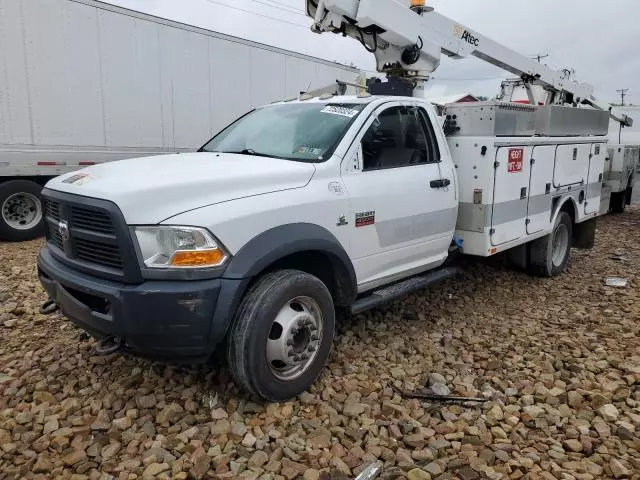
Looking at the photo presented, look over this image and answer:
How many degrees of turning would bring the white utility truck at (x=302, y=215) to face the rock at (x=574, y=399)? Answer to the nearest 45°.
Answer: approximately 135° to its left

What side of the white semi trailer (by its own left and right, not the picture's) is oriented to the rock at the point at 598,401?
right

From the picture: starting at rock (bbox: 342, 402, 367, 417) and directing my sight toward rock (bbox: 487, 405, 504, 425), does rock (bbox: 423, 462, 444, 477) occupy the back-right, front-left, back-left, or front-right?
front-right

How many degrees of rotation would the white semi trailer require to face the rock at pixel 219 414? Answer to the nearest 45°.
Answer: approximately 135° to its right

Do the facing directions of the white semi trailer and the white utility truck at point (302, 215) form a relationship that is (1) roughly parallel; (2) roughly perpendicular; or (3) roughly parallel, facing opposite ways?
roughly parallel, facing opposite ways

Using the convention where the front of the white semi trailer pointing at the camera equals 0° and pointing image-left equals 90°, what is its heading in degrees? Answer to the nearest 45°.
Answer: approximately 225°

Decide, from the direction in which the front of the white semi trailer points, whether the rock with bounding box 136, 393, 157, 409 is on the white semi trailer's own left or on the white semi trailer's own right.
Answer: on the white semi trailer's own right

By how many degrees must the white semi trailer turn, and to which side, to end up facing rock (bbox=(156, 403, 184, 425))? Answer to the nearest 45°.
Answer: approximately 135° to its right

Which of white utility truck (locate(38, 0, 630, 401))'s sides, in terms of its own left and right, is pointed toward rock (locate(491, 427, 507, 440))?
left

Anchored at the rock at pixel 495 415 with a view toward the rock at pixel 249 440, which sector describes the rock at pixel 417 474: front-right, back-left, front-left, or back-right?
front-left

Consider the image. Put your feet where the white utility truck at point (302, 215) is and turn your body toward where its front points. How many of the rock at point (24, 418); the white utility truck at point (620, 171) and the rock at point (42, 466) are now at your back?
1

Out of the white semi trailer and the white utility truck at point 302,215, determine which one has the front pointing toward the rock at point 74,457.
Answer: the white utility truck

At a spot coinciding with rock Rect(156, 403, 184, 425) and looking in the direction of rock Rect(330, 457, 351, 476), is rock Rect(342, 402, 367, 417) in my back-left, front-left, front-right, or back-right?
front-left

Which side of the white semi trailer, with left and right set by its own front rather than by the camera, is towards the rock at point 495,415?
right

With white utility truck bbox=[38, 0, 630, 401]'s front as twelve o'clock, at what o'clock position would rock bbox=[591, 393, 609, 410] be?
The rock is roughly at 8 o'clock from the white utility truck.
